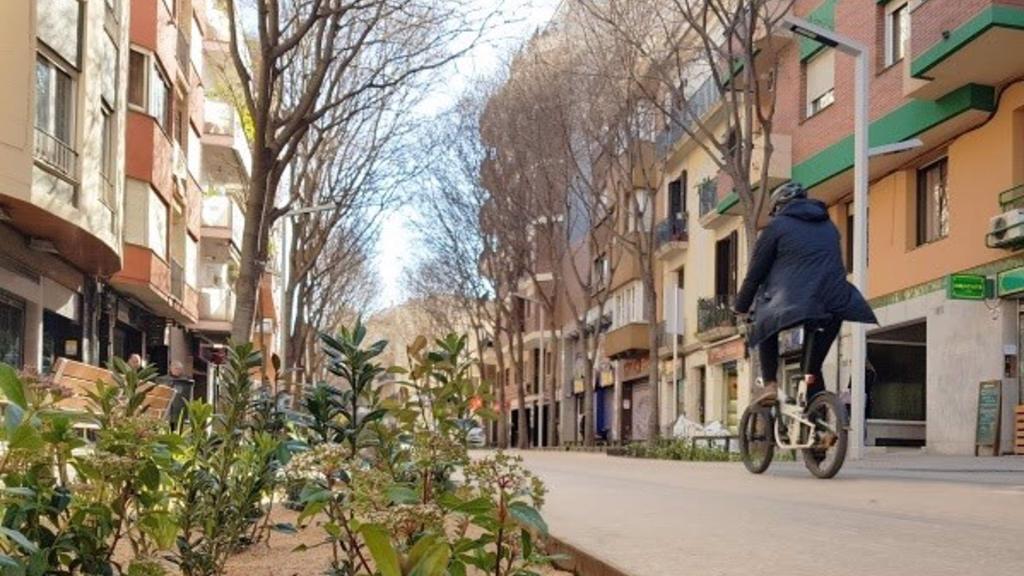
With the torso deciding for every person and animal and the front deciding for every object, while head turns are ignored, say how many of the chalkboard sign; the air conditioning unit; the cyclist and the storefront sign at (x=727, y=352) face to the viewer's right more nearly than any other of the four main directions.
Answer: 0

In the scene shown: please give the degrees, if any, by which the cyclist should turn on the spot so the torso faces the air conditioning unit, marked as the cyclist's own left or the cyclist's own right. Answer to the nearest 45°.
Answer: approximately 45° to the cyclist's own right

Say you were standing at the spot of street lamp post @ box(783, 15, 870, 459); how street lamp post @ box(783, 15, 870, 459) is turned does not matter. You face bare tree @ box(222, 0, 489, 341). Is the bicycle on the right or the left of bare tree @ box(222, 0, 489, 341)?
left

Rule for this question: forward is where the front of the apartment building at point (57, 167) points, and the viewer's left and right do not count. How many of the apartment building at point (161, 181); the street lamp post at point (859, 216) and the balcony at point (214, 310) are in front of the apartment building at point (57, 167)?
1

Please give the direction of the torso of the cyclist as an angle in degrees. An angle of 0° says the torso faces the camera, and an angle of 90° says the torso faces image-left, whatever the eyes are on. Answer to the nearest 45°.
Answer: approximately 135°

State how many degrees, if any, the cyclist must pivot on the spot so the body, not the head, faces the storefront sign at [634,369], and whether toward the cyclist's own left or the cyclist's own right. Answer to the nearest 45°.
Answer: approximately 45° to the cyclist's own right

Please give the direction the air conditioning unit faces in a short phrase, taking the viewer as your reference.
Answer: facing the viewer and to the left of the viewer

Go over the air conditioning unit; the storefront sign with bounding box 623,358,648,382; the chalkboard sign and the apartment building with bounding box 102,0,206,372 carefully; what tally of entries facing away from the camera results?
0

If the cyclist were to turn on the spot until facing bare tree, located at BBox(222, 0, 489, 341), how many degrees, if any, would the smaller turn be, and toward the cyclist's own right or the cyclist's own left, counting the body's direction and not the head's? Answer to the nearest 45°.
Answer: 0° — they already face it

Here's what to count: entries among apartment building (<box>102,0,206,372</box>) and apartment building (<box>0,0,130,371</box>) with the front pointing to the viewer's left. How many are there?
0
